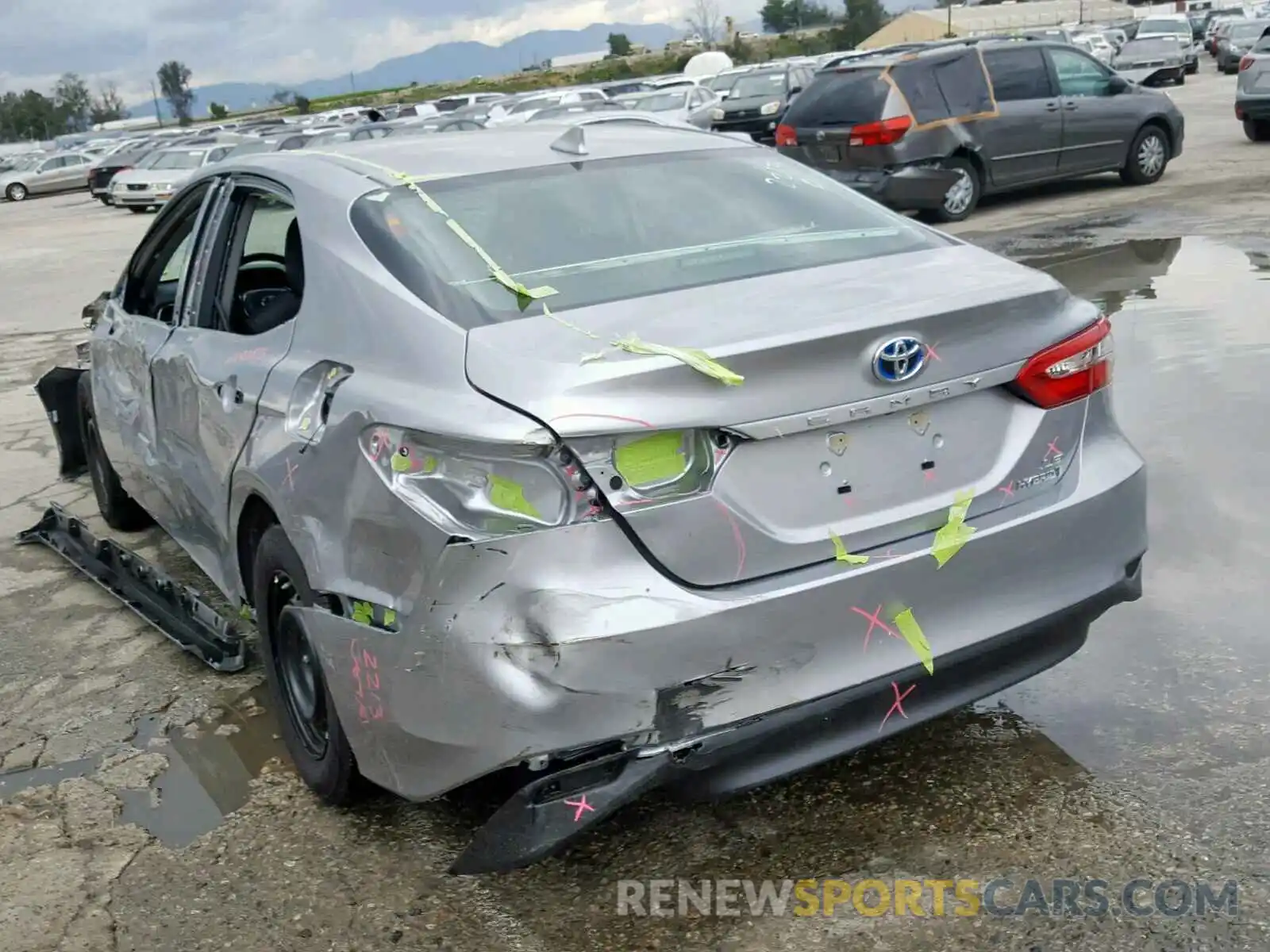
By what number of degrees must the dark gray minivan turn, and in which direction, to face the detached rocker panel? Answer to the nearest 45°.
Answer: approximately 135° to its right

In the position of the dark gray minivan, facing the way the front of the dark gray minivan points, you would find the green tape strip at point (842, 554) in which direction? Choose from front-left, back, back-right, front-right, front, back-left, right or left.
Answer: back-right

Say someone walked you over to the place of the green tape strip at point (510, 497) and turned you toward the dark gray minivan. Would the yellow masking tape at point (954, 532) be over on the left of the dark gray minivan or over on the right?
right

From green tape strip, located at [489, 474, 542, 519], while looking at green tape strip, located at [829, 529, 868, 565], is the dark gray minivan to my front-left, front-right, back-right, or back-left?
front-left

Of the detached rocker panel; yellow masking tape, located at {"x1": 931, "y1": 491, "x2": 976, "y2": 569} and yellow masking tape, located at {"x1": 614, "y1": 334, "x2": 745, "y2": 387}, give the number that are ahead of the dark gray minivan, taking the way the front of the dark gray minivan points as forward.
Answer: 0

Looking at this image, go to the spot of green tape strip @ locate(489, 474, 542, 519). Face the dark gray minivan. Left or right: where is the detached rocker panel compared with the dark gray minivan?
left

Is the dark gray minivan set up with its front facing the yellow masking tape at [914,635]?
no

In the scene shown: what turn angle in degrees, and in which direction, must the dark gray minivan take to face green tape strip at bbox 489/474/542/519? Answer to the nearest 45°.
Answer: approximately 135° to its right

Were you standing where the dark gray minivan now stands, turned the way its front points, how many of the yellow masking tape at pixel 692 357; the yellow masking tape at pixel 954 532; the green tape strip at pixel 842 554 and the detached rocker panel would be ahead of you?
0

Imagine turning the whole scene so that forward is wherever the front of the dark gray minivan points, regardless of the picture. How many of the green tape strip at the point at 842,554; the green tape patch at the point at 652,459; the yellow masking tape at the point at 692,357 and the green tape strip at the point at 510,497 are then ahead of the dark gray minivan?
0

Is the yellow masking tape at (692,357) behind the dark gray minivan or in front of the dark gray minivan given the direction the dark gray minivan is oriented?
behind

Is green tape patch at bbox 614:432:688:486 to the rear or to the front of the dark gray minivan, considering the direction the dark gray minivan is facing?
to the rear

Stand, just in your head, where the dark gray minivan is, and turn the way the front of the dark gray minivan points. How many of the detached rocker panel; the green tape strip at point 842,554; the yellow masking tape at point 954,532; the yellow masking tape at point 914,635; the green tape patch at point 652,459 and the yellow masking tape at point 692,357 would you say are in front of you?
0

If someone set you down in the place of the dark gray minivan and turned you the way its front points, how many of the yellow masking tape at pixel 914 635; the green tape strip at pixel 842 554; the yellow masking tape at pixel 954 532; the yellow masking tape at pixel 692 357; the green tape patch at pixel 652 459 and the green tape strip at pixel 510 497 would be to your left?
0

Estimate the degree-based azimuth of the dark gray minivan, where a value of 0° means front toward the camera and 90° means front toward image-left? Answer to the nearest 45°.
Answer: approximately 225°

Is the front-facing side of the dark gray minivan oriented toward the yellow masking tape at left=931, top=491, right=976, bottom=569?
no
